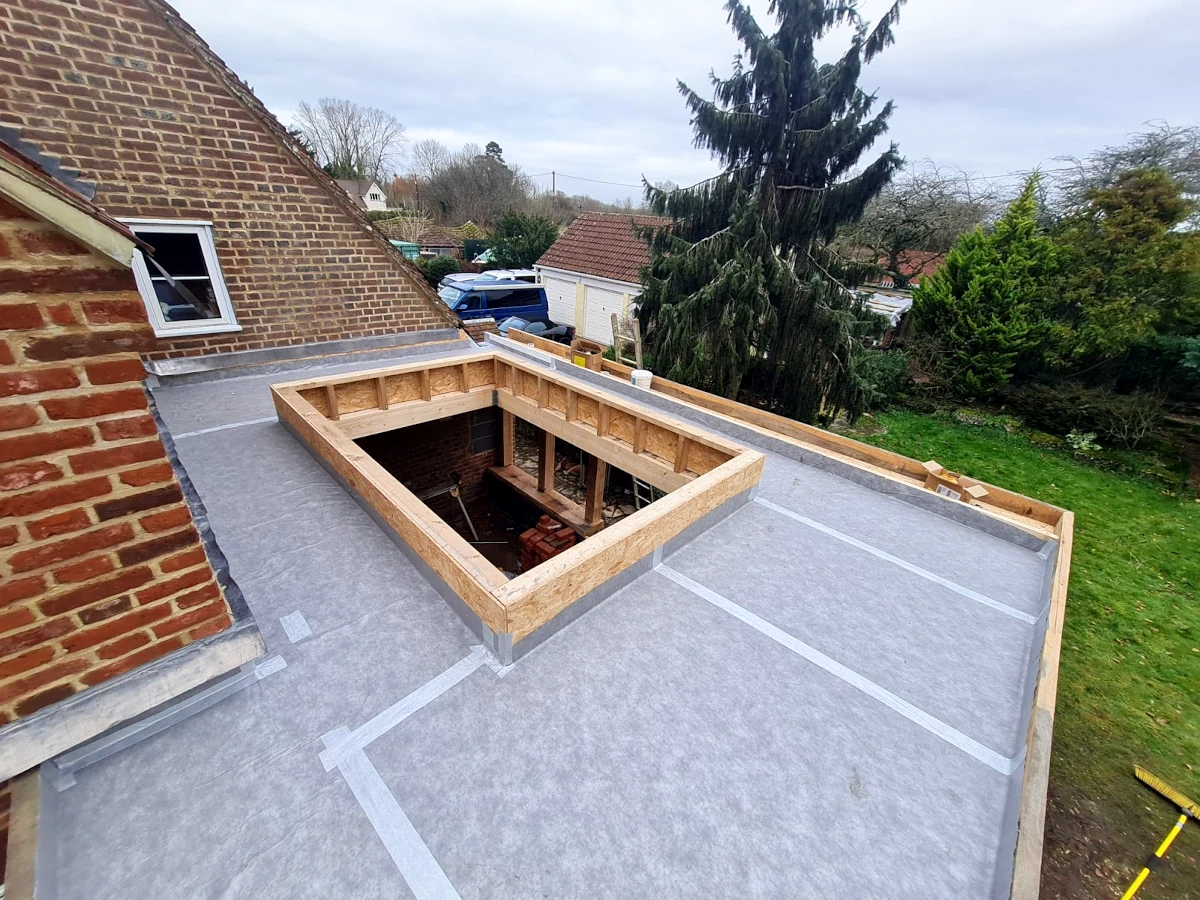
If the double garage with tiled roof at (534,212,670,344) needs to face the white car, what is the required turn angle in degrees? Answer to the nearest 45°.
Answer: approximately 45° to its right

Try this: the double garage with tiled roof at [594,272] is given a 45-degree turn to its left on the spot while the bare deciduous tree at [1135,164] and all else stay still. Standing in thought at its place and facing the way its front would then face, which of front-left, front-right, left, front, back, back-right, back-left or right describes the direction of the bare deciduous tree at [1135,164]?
left

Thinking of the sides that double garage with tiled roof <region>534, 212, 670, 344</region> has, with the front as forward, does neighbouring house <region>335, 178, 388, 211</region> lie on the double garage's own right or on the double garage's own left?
on the double garage's own right

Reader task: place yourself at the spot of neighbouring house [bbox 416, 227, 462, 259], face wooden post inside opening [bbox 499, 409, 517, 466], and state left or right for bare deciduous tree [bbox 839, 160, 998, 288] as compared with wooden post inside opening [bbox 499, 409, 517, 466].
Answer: left

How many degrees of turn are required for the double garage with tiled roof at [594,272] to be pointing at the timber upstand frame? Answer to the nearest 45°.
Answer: approximately 45° to its left

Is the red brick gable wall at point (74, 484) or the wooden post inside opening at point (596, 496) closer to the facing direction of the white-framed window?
the red brick gable wall

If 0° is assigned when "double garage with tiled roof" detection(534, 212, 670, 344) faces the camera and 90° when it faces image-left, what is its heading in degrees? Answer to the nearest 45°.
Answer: approximately 45°

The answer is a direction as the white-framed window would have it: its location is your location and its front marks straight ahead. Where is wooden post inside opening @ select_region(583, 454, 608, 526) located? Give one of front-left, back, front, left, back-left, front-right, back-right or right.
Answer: front-left

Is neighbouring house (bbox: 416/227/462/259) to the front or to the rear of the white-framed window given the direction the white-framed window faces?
to the rear

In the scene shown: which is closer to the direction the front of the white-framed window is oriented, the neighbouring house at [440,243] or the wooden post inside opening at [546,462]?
the wooden post inside opening

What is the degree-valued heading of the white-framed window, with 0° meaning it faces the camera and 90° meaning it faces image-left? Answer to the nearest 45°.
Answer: approximately 0°

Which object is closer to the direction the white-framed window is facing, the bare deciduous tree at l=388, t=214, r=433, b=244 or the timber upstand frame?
the timber upstand frame

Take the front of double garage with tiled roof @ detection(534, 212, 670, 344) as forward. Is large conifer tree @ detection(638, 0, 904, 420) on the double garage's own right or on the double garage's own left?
on the double garage's own left
